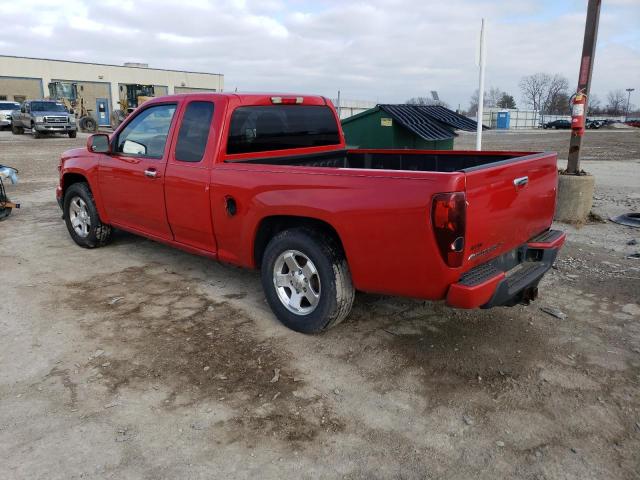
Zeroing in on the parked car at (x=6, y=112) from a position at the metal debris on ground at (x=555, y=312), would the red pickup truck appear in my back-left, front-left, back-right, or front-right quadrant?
front-left

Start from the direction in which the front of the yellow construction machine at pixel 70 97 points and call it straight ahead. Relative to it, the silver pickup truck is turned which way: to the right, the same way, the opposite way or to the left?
the same way

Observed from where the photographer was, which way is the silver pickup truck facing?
facing the viewer and to the right of the viewer

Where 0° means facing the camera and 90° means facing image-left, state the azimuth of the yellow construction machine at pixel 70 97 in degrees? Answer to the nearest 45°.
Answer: approximately 315°

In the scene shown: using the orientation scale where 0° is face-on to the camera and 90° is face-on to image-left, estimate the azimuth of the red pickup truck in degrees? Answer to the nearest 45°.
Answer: approximately 135°

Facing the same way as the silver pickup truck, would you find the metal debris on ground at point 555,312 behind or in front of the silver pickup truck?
in front

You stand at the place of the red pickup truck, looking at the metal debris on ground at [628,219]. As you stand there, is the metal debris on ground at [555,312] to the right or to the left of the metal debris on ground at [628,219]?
right

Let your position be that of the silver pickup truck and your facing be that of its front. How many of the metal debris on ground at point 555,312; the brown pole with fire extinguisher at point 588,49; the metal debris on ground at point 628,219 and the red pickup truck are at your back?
0

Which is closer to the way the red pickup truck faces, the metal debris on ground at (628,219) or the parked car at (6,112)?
the parked car

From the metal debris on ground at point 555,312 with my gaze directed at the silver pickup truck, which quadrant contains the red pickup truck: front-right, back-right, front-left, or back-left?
front-left

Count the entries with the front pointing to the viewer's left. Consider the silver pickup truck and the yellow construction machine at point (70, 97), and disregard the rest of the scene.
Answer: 0

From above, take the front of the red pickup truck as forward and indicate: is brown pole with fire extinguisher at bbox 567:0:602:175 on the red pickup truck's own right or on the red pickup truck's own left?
on the red pickup truck's own right
